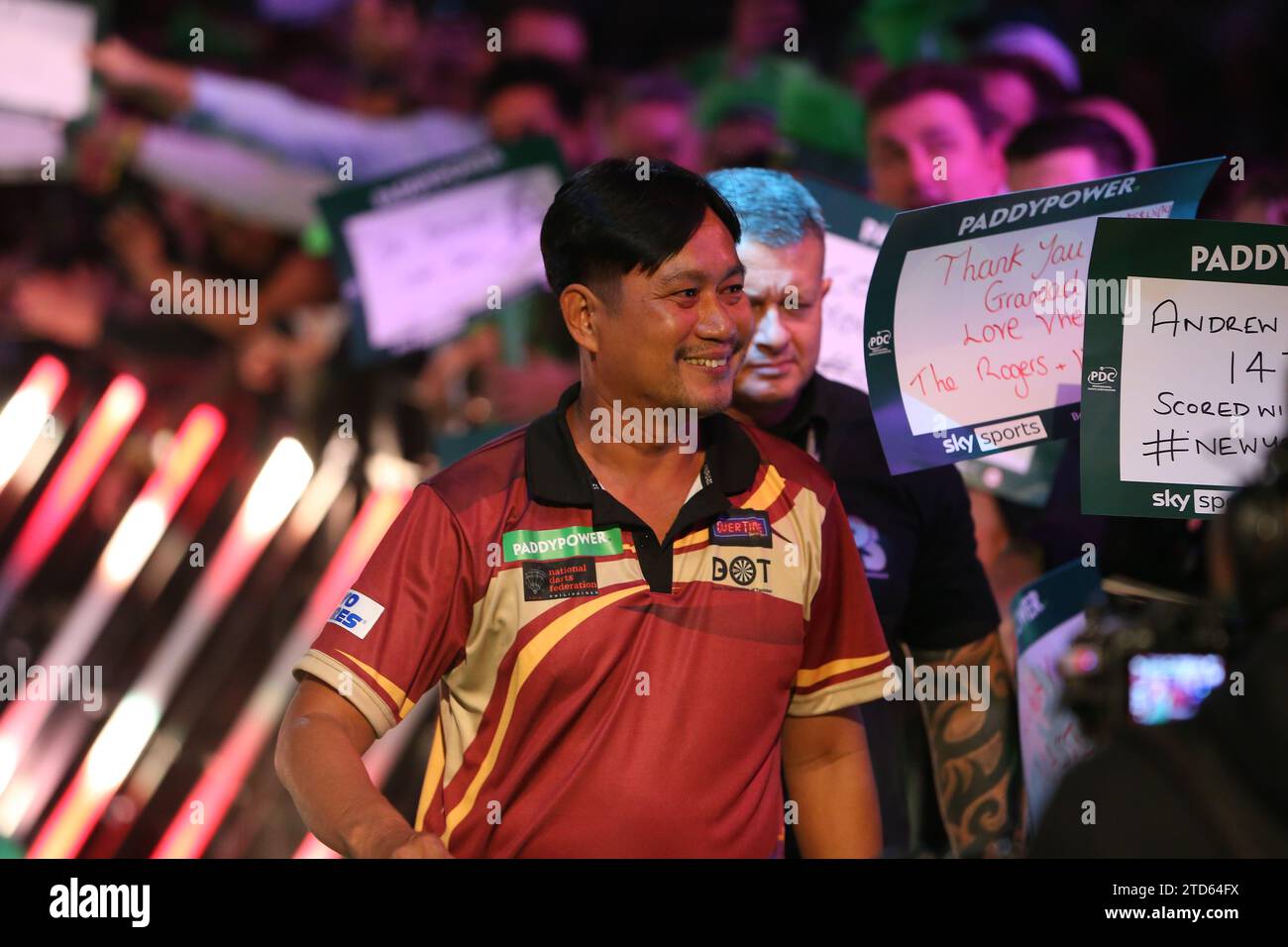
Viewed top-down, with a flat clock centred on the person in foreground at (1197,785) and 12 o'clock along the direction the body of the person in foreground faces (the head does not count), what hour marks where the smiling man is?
The smiling man is roughly at 12 o'clock from the person in foreground.

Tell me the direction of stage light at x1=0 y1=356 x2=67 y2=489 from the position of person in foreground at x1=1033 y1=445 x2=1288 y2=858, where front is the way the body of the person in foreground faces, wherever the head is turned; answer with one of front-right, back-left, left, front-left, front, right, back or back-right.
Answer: front

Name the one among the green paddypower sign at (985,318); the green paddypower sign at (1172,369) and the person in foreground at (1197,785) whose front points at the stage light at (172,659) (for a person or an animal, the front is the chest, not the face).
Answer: the person in foreground

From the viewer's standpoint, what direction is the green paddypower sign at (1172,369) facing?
toward the camera

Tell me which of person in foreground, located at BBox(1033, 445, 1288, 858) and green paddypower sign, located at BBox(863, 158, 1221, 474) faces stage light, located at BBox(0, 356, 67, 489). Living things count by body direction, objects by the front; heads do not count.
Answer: the person in foreground

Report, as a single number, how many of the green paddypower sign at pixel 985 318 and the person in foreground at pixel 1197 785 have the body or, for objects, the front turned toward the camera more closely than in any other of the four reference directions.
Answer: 1

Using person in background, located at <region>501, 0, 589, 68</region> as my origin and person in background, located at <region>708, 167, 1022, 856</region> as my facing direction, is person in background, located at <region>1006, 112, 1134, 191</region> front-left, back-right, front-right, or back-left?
front-left

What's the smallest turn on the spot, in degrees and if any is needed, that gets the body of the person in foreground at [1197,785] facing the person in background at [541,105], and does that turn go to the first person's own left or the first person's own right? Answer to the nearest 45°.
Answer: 0° — they already face them

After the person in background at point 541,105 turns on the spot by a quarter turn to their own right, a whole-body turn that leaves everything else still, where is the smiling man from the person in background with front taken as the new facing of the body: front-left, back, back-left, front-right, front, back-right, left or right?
back-left

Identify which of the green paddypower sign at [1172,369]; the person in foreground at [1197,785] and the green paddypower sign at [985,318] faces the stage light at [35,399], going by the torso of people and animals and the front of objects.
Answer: the person in foreground

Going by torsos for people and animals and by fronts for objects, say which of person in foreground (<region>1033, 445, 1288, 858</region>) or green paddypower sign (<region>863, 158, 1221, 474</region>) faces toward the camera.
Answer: the green paddypower sign

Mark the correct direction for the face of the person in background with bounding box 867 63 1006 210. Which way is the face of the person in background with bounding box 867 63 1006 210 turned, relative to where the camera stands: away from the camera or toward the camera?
toward the camera

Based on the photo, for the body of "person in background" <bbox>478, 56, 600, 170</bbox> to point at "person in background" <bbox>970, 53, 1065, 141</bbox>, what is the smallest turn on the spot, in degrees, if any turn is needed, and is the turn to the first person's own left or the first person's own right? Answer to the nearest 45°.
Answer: approximately 90° to the first person's own left

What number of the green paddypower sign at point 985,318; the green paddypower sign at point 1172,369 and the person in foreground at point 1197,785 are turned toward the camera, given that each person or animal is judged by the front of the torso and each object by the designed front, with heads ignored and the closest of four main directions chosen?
2

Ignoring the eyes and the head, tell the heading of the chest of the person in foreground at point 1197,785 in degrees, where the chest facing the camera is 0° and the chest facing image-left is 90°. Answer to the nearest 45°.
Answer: approximately 135°

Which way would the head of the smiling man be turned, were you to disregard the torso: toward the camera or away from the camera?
toward the camera

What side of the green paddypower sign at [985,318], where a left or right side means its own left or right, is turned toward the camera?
front

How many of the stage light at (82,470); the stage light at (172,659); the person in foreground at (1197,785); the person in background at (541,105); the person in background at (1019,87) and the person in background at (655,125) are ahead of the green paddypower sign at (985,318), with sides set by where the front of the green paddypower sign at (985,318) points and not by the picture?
1

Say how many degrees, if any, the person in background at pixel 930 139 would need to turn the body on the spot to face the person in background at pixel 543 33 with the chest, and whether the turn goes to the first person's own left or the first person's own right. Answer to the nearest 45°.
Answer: approximately 90° to the first person's own right

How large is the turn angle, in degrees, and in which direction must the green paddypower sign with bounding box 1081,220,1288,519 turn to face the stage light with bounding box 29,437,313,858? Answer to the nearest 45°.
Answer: approximately 135° to its right
